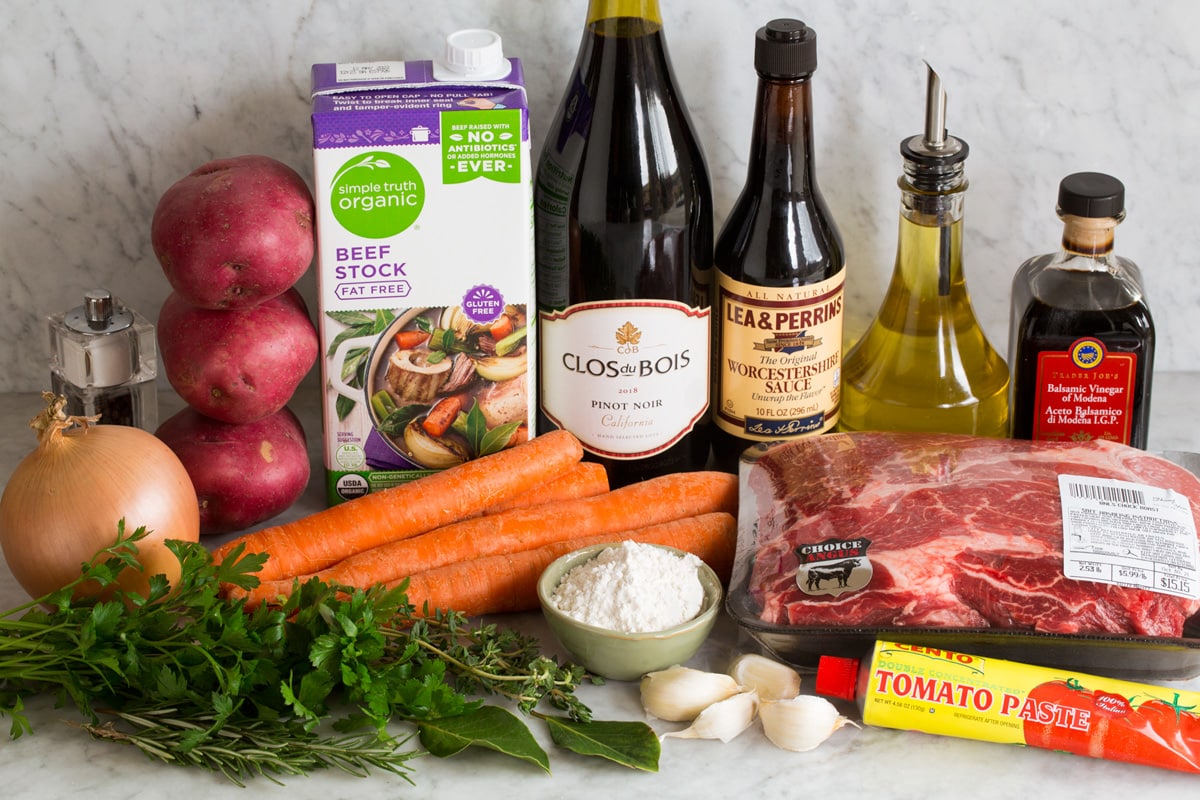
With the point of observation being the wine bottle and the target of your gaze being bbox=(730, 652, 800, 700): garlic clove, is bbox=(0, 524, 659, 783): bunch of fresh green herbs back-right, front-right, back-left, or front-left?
front-right

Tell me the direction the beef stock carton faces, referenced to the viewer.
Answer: facing the viewer

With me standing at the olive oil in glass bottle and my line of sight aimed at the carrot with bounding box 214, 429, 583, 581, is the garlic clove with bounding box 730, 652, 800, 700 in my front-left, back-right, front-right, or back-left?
front-left
